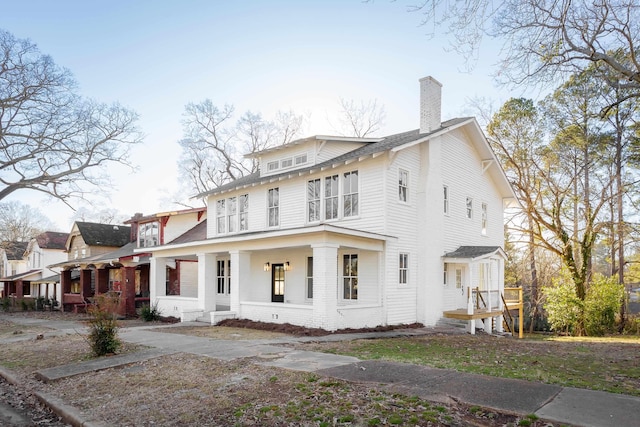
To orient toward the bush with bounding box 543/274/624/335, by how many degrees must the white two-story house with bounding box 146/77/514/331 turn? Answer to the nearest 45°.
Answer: approximately 180°

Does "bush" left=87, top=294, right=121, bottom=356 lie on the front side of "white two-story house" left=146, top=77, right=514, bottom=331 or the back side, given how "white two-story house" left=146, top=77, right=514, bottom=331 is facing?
on the front side
